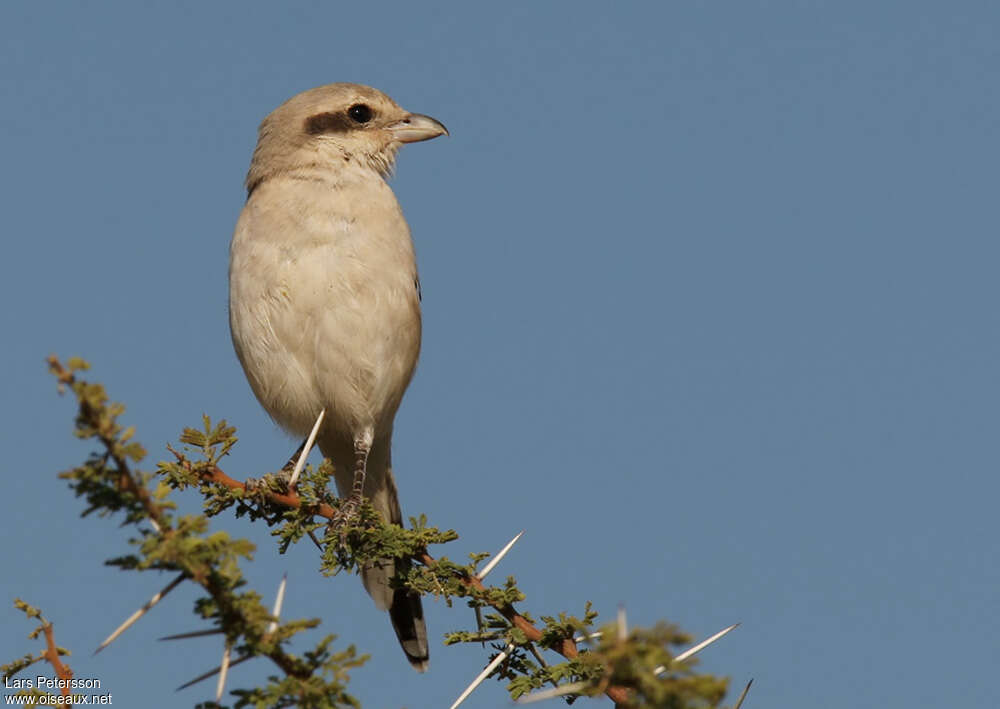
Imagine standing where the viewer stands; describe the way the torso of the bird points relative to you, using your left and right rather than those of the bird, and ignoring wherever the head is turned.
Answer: facing the viewer
